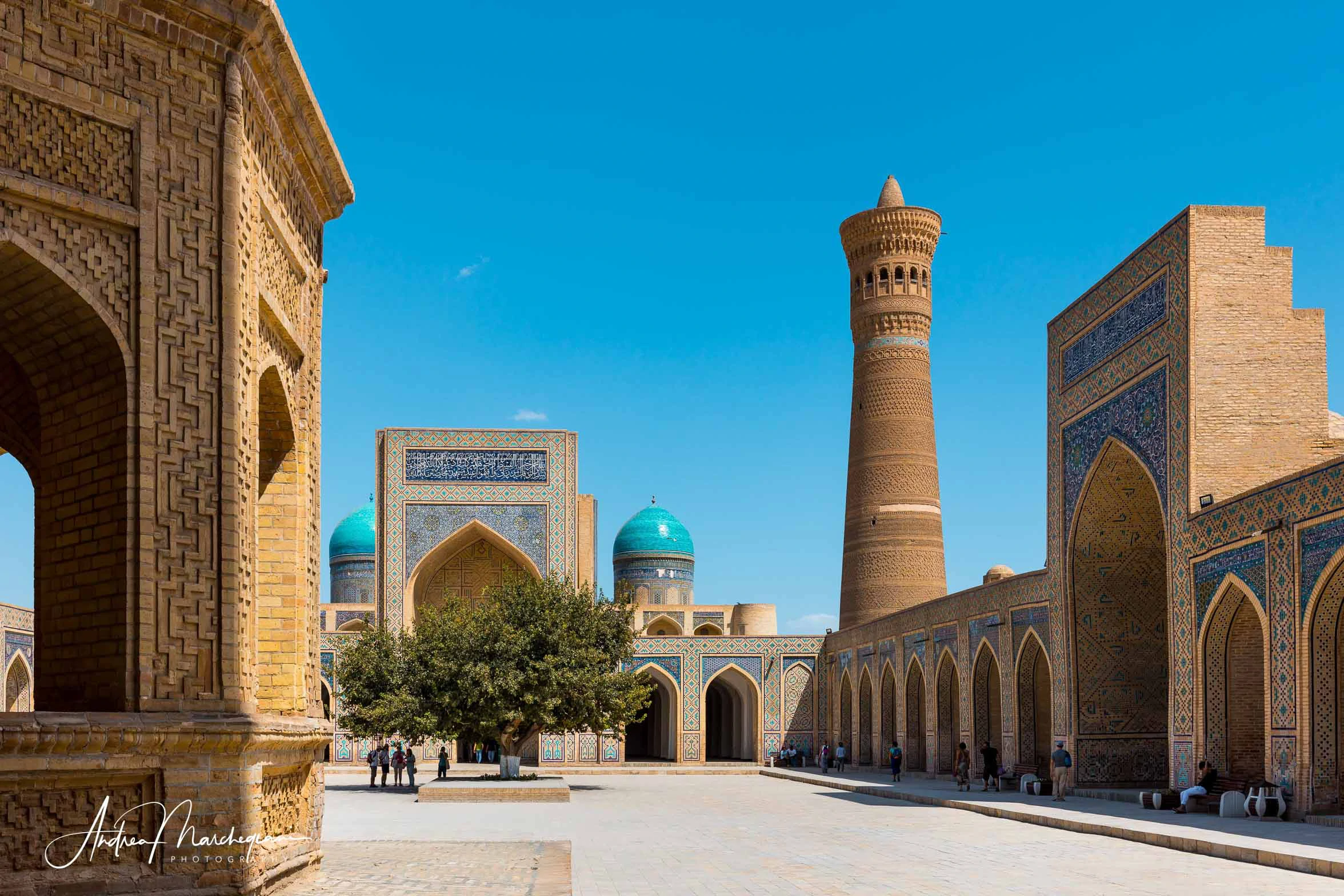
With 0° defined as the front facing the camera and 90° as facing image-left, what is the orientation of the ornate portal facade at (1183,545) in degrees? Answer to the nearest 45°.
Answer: approximately 45°

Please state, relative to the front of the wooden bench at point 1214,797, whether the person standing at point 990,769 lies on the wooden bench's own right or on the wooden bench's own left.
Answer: on the wooden bench's own right

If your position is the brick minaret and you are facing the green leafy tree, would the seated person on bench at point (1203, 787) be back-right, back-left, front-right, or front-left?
front-left

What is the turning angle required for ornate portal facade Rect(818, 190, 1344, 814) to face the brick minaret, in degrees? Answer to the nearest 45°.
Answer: approximately 135° to its right

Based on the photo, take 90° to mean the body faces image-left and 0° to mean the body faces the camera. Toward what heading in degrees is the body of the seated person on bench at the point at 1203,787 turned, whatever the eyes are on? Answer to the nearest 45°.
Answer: approximately 90°

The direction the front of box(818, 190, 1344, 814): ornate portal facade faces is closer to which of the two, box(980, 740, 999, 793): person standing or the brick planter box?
the brick planter box

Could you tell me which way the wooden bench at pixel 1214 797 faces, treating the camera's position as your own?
facing the viewer and to the left of the viewer
